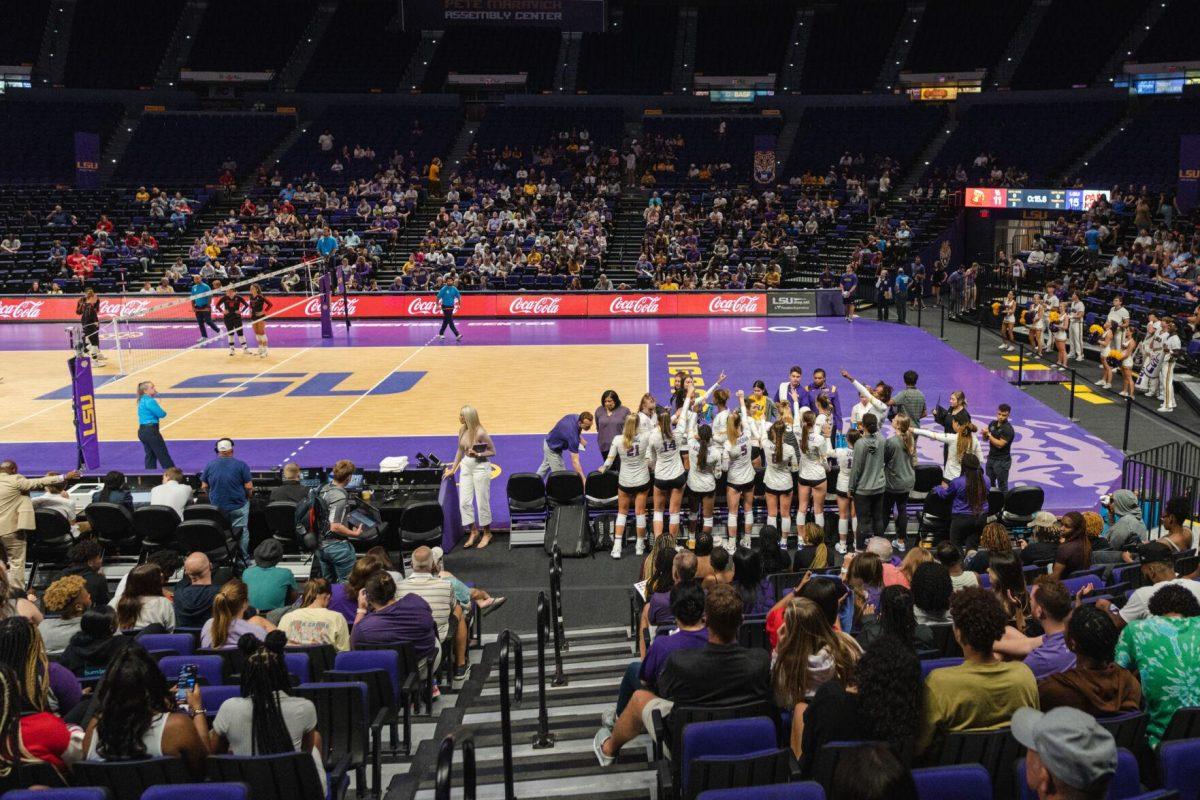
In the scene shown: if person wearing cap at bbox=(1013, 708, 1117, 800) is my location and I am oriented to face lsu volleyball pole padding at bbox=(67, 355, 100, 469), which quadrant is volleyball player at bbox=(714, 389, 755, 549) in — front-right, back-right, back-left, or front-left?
front-right

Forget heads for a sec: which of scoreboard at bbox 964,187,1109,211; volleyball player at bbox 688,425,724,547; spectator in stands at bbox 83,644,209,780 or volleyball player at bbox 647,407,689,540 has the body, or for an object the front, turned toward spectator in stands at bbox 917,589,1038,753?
the scoreboard

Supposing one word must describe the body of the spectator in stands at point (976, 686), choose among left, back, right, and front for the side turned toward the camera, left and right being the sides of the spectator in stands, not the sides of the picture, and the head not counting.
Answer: back

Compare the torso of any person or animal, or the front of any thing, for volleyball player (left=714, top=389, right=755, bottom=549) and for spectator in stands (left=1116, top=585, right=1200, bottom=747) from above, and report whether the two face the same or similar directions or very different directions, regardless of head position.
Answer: same or similar directions

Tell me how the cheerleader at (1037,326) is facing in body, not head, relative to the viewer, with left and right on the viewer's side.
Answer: facing the viewer and to the left of the viewer

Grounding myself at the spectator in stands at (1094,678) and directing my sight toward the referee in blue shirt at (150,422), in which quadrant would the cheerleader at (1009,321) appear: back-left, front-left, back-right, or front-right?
front-right

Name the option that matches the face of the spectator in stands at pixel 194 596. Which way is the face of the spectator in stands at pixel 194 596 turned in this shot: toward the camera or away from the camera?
away from the camera

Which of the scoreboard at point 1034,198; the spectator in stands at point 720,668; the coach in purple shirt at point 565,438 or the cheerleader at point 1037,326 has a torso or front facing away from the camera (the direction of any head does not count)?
the spectator in stands

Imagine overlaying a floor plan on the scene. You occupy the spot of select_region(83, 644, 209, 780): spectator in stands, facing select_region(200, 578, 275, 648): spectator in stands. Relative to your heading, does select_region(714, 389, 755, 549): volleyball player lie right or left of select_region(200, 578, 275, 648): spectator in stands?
right

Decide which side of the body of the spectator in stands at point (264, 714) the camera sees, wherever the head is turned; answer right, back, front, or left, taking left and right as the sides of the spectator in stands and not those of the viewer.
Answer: back

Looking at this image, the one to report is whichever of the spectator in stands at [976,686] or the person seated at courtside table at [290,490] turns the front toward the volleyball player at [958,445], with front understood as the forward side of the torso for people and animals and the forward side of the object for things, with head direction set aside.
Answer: the spectator in stands at [976,686]

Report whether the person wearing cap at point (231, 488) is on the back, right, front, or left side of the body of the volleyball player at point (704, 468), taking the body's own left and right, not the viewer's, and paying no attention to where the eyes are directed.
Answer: left

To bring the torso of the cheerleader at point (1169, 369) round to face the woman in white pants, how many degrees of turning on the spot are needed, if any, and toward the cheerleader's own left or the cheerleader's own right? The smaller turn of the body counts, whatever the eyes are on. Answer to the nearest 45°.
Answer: approximately 45° to the cheerleader's own left

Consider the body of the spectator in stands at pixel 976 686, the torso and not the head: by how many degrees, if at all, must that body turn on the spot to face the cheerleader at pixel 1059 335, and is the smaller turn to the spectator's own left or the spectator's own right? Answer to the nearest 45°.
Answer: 0° — they already face them

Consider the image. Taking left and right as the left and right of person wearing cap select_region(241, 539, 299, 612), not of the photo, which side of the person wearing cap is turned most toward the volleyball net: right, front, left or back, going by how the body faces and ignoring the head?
front

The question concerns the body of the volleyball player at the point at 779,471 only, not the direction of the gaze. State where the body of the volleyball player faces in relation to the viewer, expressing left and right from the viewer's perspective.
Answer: facing away from the viewer

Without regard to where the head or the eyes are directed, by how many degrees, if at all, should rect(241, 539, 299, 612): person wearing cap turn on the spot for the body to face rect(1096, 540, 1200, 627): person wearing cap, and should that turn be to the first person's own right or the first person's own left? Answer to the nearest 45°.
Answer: approximately 135° to the first person's own right

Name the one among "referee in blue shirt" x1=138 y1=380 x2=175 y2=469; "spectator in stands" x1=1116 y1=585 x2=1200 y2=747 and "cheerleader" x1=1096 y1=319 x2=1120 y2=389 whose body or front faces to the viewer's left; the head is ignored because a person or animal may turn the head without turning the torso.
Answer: the cheerleader

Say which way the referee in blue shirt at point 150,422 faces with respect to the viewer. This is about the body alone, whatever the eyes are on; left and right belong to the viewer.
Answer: facing to the right of the viewer
